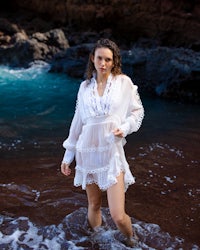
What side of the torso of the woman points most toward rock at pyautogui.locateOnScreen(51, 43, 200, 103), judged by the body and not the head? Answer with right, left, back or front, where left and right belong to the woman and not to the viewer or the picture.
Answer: back

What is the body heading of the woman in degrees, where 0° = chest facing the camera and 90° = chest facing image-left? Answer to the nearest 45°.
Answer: approximately 0°

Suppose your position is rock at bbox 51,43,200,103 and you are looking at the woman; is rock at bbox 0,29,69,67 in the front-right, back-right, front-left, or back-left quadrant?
back-right

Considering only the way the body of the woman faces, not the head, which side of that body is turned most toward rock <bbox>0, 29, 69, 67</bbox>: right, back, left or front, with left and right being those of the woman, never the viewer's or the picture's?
back
